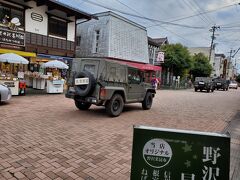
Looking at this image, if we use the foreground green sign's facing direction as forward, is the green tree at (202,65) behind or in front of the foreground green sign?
behind

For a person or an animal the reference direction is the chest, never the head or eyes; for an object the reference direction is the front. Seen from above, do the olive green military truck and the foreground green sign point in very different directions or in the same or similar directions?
very different directions

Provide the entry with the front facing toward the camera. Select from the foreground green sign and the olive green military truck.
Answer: the foreground green sign

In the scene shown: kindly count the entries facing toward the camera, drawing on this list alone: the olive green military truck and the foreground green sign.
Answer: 1

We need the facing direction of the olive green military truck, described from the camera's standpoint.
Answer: facing away from the viewer and to the right of the viewer

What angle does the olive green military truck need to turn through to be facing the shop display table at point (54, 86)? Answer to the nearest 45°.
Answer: approximately 90° to its left

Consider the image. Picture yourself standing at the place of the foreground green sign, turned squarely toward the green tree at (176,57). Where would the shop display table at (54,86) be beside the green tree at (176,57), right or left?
left

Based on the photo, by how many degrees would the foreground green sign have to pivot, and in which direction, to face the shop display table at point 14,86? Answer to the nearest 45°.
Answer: approximately 135° to its right

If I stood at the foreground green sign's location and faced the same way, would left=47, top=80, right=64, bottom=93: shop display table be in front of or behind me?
behind

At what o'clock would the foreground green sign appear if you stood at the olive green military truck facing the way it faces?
The foreground green sign is roughly at 4 o'clock from the olive green military truck.

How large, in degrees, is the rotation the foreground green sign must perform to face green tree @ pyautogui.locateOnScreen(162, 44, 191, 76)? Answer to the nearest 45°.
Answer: approximately 180°

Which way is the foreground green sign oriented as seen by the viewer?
toward the camera

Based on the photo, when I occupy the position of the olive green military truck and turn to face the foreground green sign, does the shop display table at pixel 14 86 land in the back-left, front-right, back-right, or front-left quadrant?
back-right
